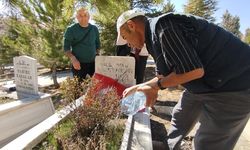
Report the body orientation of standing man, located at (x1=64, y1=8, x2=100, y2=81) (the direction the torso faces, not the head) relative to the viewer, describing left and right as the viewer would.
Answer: facing the viewer

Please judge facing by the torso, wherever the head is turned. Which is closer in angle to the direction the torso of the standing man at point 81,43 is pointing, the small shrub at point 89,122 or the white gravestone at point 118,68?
the small shrub

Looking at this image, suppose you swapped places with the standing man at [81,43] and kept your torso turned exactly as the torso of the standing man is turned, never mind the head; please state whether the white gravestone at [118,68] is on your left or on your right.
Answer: on your left

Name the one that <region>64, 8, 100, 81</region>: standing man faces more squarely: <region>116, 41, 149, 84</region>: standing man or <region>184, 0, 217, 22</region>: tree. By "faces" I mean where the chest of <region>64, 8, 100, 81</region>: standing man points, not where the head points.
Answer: the standing man

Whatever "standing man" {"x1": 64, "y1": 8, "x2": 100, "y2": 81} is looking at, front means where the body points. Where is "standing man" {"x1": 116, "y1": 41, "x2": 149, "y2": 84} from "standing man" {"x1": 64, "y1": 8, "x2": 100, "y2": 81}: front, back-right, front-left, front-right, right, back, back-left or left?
left

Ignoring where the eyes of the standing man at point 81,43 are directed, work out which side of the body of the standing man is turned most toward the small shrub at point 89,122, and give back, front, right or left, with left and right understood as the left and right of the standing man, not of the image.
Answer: front

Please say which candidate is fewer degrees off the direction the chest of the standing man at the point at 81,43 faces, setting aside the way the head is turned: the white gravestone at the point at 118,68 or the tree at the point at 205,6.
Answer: the white gravestone

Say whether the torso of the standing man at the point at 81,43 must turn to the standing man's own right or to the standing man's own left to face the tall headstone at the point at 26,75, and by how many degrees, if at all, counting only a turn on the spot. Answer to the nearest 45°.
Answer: approximately 90° to the standing man's own right

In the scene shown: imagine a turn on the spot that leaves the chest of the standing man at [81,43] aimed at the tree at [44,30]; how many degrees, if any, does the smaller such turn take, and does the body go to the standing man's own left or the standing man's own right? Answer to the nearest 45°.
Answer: approximately 180°

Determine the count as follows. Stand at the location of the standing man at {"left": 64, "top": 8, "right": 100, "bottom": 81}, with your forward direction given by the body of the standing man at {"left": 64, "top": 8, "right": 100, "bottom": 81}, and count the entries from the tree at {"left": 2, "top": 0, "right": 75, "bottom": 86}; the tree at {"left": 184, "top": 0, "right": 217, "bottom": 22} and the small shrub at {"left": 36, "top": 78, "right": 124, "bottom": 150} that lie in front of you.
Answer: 1

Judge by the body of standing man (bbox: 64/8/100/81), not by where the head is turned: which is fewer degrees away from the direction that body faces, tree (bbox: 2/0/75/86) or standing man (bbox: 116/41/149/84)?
the standing man
